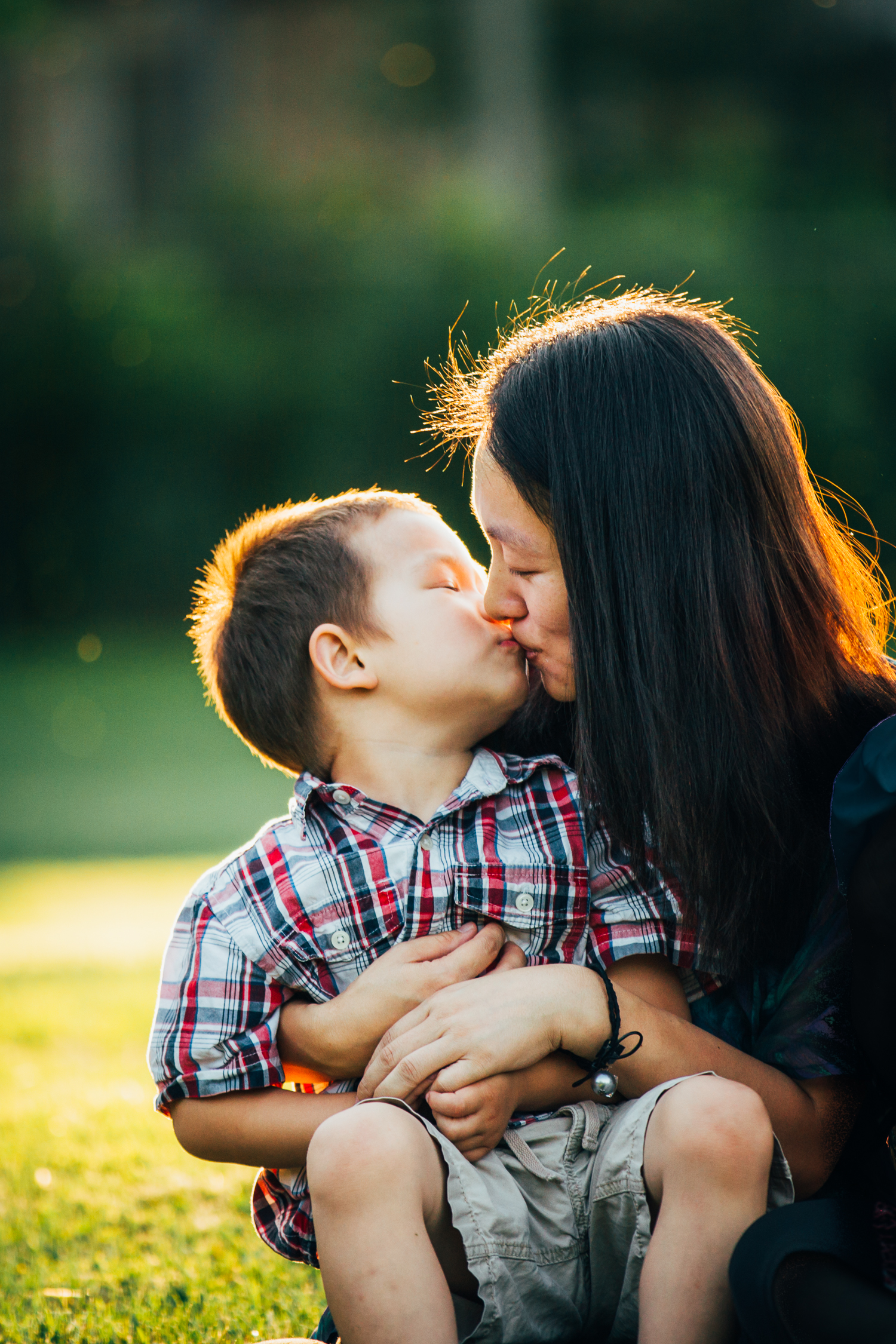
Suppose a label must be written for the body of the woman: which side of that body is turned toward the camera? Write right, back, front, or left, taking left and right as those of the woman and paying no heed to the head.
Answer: left

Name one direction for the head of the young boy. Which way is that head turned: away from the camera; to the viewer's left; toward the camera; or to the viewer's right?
to the viewer's right
